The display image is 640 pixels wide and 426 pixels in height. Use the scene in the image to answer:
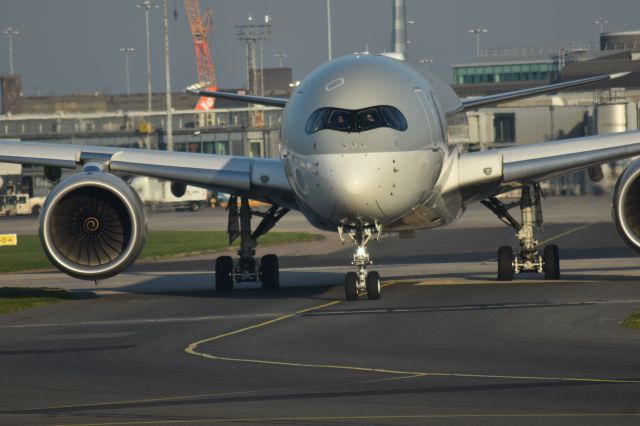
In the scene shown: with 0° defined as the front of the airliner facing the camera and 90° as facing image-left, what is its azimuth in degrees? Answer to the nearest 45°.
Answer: approximately 0°
